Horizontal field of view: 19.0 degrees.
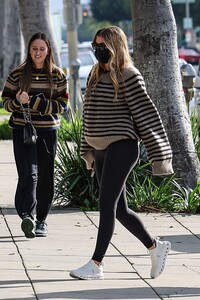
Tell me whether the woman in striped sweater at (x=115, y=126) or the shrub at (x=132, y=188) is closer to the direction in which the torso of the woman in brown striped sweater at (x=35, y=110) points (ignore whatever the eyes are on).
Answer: the woman in striped sweater

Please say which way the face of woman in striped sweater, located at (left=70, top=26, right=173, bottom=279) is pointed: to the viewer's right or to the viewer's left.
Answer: to the viewer's left

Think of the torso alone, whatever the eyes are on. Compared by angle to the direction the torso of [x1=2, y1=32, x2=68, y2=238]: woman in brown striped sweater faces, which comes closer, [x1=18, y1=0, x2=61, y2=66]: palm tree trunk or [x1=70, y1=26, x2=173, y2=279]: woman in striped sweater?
the woman in striped sweater

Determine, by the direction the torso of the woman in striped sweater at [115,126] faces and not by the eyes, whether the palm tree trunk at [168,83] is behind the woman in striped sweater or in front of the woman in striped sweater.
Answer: behind

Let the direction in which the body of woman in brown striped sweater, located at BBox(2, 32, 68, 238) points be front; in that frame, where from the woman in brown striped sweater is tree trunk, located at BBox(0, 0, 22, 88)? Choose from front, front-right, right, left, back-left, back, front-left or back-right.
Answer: back

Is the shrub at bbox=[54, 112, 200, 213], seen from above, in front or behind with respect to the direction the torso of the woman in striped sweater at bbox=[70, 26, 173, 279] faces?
behind

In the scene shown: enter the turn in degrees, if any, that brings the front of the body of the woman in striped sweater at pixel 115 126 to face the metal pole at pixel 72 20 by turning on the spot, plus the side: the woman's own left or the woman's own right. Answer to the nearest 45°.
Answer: approximately 135° to the woman's own right

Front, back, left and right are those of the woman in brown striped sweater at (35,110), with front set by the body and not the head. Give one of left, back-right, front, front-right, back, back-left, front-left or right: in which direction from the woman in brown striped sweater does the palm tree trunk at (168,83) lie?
back-left

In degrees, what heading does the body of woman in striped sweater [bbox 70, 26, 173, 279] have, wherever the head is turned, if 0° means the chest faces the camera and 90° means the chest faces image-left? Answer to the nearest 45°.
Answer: approximately 45°
